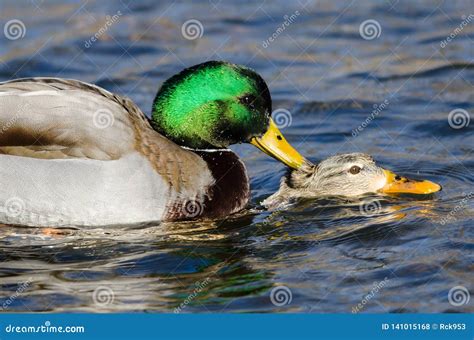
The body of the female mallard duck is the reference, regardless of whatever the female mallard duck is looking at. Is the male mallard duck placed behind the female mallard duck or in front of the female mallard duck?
behind

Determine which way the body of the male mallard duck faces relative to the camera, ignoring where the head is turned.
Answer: to the viewer's right

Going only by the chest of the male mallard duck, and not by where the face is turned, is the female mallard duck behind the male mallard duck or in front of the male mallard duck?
in front

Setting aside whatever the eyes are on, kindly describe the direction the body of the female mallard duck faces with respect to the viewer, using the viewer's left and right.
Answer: facing to the right of the viewer

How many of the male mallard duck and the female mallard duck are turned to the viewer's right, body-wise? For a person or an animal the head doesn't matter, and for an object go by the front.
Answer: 2
